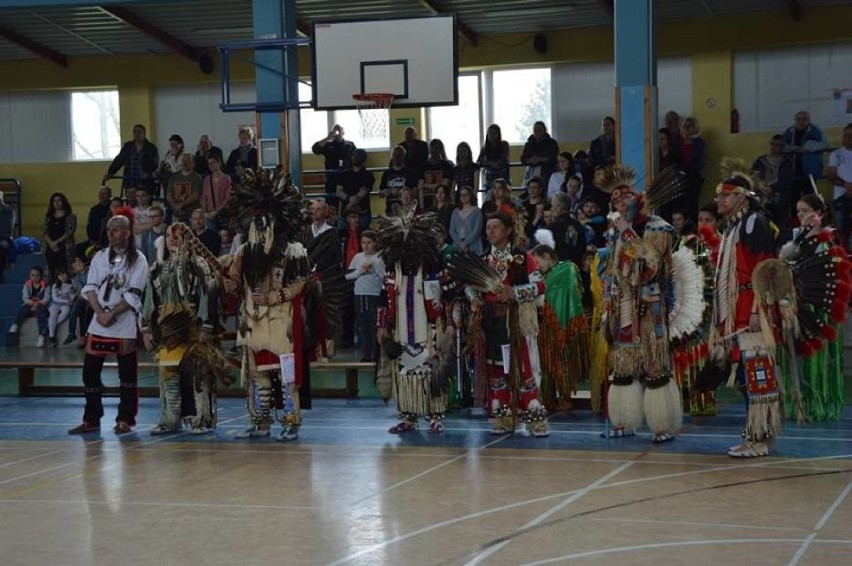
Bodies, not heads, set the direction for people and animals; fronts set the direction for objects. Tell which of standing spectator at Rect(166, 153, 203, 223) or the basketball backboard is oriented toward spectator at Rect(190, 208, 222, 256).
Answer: the standing spectator

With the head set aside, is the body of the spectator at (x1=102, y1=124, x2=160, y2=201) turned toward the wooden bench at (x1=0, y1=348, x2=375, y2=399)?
yes

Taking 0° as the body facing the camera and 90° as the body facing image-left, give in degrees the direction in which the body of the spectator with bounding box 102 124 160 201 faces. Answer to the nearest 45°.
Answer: approximately 0°
